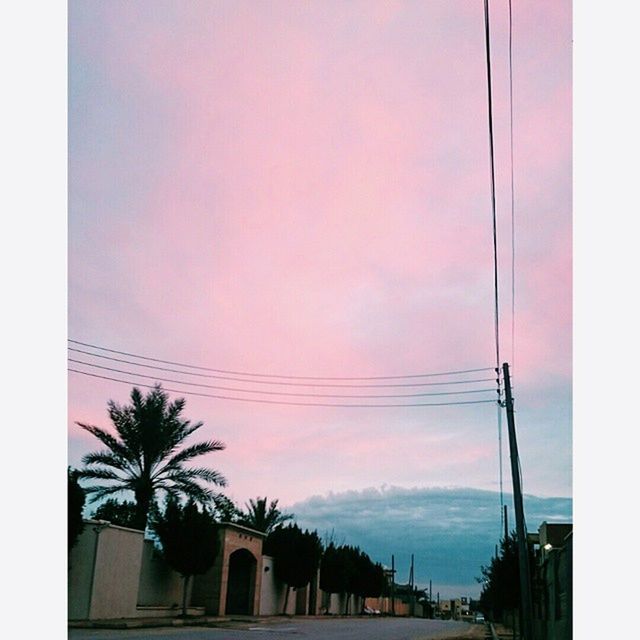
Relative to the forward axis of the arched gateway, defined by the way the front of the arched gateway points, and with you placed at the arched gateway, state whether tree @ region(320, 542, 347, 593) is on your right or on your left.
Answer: on your left

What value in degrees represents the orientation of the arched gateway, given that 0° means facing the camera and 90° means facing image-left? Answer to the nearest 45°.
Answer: approximately 315°

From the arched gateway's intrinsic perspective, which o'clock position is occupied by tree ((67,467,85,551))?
The tree is roughly at 2 o'clock from the arched gateway.

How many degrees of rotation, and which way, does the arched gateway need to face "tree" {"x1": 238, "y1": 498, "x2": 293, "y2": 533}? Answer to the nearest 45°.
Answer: approximately 135° to its left

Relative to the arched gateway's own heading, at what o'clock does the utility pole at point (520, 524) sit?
The utility pole is roughly at 1 o'clock from the arched gateway.

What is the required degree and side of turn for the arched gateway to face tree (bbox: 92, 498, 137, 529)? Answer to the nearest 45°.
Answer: approximately 90° to its right
